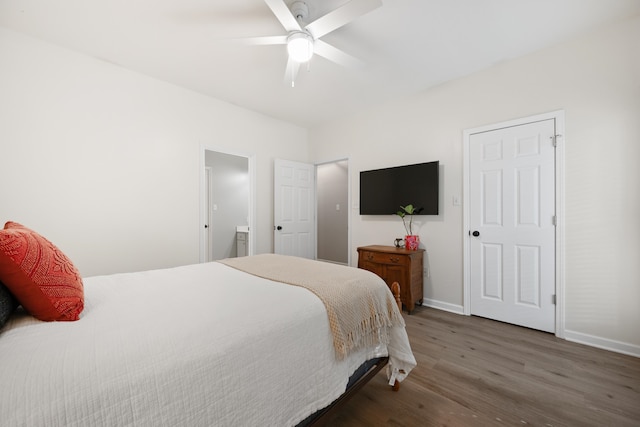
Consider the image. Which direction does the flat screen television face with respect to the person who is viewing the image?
facing the viewer and to the left of the viewer

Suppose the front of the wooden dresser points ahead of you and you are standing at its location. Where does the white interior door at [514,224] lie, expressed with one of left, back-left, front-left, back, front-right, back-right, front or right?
back-left

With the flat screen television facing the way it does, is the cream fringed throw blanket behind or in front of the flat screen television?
in front

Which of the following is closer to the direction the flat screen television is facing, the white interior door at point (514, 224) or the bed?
the bed

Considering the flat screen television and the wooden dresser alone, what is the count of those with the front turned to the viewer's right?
0

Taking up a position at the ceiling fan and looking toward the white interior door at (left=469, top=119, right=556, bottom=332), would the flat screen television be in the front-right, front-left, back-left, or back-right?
front-left

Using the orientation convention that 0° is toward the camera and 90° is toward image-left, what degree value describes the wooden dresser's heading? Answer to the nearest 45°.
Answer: approximately 45°

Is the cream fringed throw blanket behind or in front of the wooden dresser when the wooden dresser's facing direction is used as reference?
in front

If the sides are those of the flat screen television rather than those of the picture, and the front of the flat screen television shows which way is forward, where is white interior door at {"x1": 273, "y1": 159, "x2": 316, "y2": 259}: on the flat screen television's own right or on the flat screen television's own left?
on the flat screen television's own right

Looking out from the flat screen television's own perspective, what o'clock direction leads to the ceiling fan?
The ceiling fan is roughly at 11 o'clock from the flat screen television.
